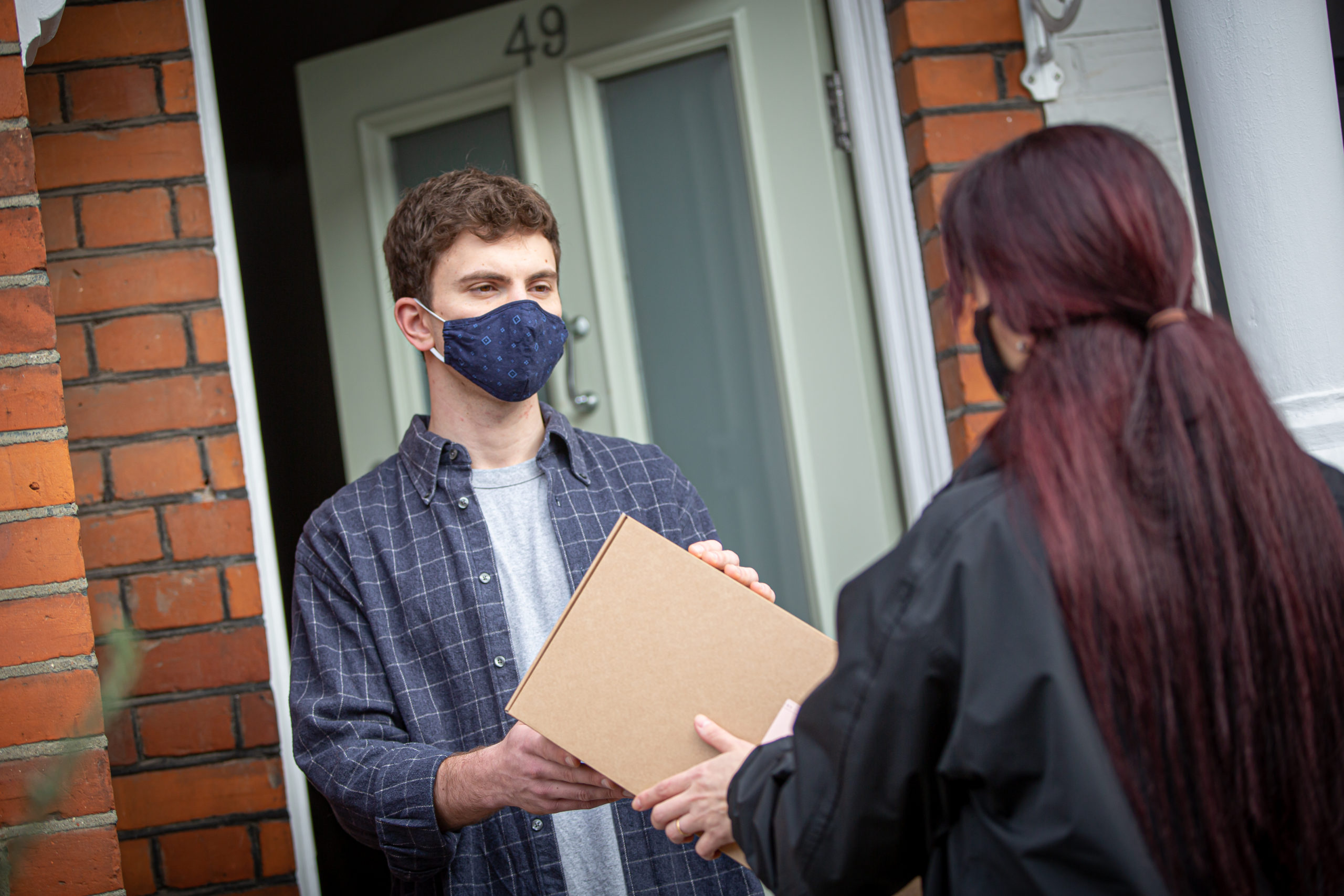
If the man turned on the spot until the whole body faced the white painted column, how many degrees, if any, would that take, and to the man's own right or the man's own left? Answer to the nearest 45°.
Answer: approximately 45° to the man's own left

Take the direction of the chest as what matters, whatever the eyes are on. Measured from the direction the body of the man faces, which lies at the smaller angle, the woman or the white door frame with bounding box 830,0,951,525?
the woman

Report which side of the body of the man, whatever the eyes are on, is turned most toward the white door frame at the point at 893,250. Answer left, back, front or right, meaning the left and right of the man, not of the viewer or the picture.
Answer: left

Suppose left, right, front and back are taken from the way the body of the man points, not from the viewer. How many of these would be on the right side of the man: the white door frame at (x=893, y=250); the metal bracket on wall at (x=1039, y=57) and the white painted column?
0

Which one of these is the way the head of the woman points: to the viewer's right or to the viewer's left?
to the viewer's left

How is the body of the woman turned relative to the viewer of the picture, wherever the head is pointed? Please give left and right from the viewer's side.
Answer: facing away from the viewer and to the left of the viewer

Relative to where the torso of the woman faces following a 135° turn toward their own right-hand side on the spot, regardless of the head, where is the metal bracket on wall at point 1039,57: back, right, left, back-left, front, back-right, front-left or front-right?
left

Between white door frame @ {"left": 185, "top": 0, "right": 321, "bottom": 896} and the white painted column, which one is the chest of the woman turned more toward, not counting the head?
the white door frame

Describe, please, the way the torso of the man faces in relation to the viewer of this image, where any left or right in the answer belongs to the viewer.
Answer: facing the viewer and to the right of the viewer

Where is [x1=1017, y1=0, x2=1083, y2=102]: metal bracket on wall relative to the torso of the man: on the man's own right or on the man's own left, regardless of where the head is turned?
on the man's own left

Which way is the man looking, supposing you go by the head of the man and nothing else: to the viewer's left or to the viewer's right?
to the viewer's right

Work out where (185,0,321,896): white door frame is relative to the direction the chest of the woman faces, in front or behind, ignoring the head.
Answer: in front

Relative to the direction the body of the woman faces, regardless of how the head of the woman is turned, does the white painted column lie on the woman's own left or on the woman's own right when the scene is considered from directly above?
on the woman's own right

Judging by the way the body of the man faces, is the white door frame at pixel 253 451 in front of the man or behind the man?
behind
